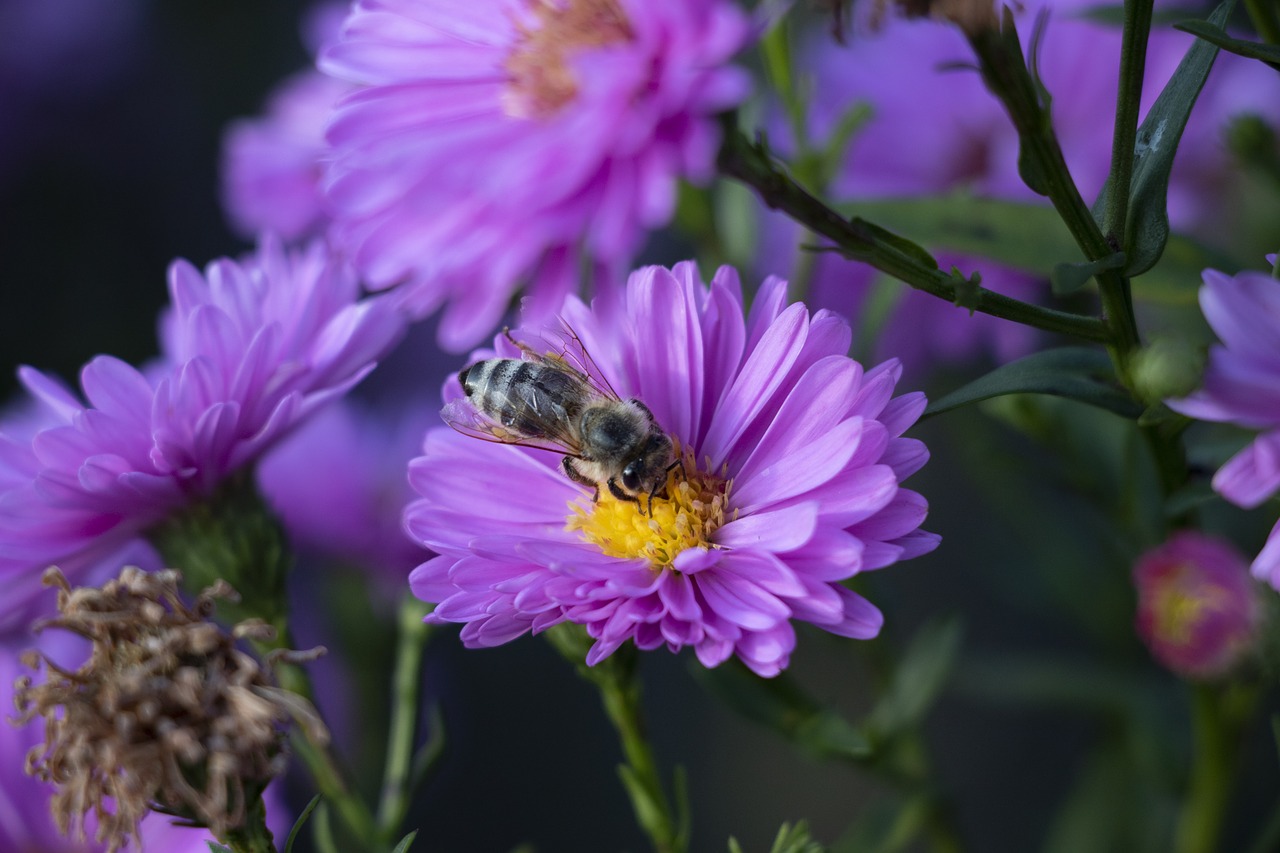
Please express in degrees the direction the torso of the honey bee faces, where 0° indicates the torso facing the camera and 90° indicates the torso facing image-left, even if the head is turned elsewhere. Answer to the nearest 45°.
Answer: approximately 315°
